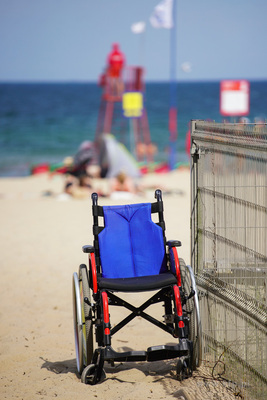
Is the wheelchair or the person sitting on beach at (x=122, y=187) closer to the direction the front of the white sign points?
the wheelchair

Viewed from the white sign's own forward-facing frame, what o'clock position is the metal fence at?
The metal fence is roughly at 12 o'clock from the white sign.

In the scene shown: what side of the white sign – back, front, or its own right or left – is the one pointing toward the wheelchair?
front

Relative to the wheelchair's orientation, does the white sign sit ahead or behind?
behind

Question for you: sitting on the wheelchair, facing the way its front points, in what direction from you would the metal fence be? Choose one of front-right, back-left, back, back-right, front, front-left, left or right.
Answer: left

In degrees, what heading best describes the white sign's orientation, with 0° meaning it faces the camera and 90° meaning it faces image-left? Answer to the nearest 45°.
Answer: approximately 0°

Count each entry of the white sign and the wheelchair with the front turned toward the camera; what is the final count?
2

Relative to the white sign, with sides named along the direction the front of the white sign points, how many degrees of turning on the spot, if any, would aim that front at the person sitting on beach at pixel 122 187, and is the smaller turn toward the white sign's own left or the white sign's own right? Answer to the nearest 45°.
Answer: approximately 45° to the white sign's own right

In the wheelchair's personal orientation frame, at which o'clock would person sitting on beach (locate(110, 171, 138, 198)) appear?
The person sitting on beach is roughly at 6 o'clock from the wheelchair.

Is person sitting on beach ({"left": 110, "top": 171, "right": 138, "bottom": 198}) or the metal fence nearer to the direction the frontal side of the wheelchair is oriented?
the metal fence
